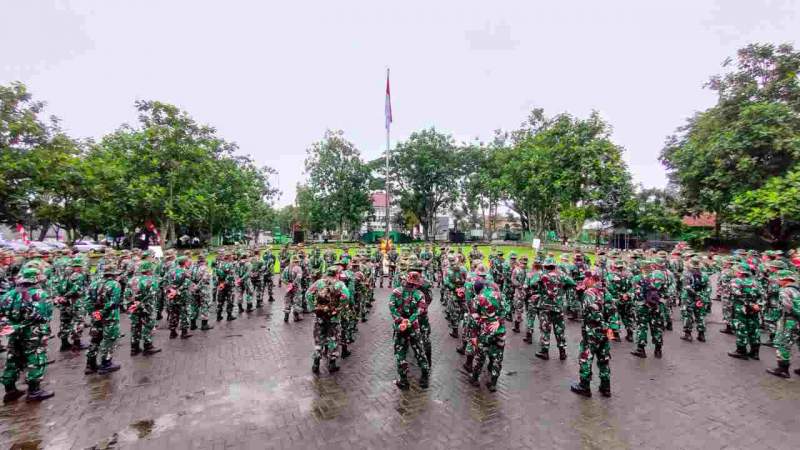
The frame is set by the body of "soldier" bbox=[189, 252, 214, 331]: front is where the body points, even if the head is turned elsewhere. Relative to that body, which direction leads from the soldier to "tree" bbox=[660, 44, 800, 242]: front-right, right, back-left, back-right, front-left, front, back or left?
front-right

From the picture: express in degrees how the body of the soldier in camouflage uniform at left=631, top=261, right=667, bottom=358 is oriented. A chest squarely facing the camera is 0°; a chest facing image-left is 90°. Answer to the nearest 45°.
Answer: approximately 180°

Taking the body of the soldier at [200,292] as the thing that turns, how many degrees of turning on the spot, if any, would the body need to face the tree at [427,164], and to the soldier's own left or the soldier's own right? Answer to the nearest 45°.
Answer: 0° — they already face it

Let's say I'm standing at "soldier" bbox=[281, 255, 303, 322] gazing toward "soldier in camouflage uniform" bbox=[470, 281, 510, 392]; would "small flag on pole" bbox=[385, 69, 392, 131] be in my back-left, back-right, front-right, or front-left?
back-left

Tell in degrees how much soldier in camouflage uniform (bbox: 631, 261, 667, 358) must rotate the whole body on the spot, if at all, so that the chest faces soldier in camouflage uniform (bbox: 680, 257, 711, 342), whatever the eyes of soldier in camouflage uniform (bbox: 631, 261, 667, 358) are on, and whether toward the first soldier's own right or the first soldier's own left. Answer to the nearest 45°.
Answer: approximately 45° to the first soldier's own right

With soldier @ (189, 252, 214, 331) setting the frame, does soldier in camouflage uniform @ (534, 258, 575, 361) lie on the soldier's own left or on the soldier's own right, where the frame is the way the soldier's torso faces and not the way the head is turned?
on the soldier's own right

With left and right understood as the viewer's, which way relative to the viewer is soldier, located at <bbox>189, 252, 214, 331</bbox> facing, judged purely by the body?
facing away from the viewer and to the right of the viewer

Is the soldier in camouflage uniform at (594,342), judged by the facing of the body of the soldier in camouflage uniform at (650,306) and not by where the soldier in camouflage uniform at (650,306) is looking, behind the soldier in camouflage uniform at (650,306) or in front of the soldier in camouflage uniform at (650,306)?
behind

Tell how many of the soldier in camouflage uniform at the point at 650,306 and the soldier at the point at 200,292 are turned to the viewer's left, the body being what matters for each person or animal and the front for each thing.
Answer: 0

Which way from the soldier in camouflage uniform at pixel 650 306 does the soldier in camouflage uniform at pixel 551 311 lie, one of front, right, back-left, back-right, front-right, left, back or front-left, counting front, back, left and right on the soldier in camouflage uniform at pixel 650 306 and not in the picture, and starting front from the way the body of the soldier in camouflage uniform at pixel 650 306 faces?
back-left

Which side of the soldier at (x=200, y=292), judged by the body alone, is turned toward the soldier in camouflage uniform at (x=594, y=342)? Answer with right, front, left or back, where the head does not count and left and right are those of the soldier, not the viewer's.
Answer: right

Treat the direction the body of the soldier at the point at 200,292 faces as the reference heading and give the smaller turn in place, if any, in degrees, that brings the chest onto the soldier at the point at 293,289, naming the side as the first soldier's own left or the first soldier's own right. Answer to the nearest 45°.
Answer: approximately 45° to the first soldier's own right

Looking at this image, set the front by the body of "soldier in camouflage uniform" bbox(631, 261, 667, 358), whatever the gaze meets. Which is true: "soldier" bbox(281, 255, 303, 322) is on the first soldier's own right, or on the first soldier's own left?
on the first soldier's own left

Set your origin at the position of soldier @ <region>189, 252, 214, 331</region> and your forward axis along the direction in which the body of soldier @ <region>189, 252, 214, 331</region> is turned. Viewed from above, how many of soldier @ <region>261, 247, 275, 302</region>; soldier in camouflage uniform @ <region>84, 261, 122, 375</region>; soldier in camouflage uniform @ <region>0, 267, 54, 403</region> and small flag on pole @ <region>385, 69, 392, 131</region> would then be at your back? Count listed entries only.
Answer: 2
